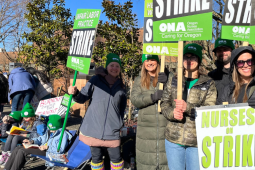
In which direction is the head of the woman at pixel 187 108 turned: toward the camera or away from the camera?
toward the camera

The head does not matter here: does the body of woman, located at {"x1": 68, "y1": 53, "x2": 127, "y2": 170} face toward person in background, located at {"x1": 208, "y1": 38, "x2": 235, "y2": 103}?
no

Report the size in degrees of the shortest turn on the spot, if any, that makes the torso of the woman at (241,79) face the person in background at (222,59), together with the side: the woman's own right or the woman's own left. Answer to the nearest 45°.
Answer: approximately 180°

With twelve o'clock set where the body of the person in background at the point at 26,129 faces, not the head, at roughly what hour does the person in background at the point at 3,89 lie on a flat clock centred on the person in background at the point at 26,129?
the person in background at the point at 3,89 is roughly at 4 o'clock from the person in background at the point at 26,129.

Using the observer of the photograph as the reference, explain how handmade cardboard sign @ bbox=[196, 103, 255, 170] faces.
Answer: facing the viewer

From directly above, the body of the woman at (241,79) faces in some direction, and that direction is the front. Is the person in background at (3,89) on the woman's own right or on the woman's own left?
on the woman's own right

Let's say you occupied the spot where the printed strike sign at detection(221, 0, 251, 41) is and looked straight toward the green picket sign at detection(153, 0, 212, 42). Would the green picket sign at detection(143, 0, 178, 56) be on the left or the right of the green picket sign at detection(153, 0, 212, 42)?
right

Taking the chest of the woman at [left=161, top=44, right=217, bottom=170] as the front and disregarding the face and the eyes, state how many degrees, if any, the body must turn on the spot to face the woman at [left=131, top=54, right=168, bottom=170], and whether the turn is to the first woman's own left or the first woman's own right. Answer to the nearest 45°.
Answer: approximately 135° to the first woman's own right

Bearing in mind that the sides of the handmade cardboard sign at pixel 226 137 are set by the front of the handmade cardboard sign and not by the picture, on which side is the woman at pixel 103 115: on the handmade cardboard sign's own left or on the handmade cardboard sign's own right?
on the handmade cardboard sign's own right

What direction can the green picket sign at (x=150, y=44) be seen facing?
toward the camera

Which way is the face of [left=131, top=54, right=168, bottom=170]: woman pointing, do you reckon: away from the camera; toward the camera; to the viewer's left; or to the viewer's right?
toward the camera

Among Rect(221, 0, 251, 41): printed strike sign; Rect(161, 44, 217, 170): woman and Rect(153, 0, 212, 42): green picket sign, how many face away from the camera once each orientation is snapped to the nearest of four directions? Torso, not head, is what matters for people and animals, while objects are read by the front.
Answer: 0

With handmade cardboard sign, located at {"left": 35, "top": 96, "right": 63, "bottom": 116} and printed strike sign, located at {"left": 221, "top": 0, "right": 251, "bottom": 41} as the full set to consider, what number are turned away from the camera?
0

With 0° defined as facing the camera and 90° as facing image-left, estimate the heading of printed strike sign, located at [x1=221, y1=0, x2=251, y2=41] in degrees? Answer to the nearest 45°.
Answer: approximately 0°

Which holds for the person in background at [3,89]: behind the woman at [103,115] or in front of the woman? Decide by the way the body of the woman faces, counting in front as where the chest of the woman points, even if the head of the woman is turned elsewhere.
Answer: behind
